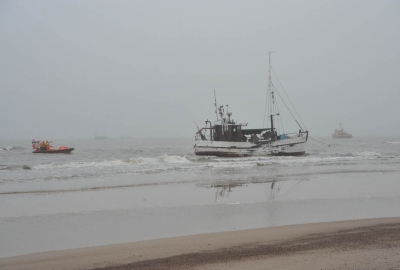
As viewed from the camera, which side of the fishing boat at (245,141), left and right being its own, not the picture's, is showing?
right
